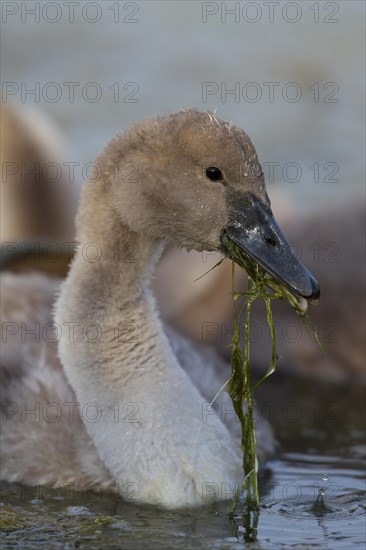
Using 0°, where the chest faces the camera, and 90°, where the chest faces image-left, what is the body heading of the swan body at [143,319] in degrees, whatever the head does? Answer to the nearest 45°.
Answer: approximately 315°
